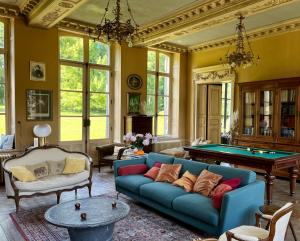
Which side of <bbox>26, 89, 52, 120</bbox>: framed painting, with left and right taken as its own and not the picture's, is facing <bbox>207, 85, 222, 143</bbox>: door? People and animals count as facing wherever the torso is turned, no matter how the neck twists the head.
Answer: left

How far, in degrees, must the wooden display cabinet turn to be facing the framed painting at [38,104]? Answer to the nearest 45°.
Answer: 0° — it already faces it

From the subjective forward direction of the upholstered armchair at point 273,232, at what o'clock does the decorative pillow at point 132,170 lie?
The decorative pillow is roughly at 12 o'clock from the upholstered armchair.

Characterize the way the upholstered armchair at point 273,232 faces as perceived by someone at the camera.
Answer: facing away from the viewer and to the left of the viewer

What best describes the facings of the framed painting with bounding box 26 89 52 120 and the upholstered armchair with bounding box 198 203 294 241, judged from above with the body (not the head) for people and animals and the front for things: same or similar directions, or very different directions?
very different directions

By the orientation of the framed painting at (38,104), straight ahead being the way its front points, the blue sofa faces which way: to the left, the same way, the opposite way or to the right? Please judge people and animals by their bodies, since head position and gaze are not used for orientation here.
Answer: to the right

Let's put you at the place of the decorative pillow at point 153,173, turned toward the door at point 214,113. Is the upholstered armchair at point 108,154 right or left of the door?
left

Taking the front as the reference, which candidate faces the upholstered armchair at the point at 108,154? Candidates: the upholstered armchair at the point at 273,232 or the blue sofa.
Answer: the upholstered armchair at the point at 273,232

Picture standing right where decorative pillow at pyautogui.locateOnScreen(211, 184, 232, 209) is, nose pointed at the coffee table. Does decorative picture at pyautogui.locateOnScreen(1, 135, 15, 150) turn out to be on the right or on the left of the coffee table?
right

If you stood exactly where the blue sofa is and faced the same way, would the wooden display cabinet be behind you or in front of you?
behind
